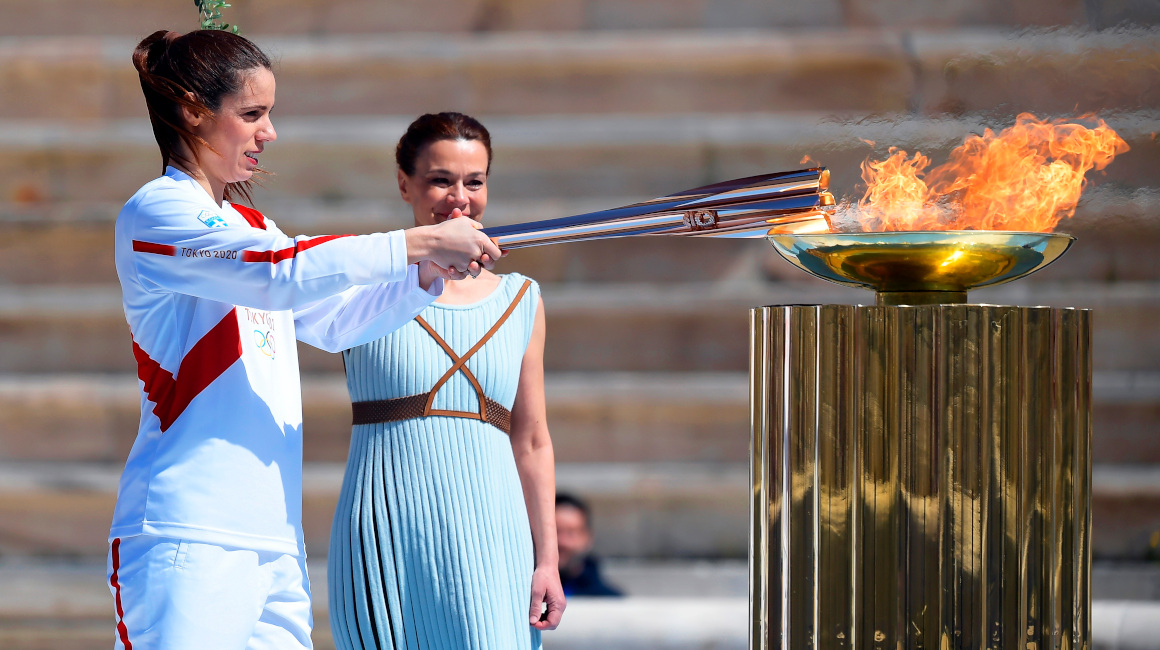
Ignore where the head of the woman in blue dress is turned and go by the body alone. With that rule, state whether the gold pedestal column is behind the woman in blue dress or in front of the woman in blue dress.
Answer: in front

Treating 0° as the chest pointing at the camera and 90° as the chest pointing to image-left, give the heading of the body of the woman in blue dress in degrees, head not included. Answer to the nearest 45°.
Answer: approximately 315°

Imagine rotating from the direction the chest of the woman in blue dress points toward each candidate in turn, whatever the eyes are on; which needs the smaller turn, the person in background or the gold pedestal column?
the gold pedestal column

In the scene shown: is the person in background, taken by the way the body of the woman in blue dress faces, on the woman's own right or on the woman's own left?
on the woman's own left

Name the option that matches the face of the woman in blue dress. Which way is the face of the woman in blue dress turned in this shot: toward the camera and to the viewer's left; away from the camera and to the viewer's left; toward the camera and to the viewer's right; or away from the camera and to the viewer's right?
toward the camera and to the viewer's right

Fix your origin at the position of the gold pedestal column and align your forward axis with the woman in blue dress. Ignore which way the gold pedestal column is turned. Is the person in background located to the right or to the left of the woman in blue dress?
right
